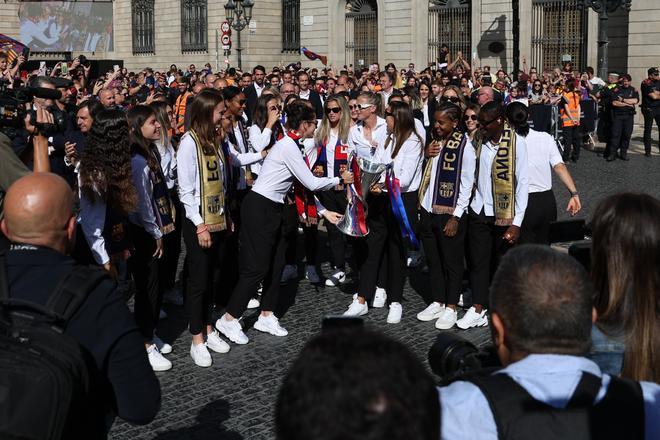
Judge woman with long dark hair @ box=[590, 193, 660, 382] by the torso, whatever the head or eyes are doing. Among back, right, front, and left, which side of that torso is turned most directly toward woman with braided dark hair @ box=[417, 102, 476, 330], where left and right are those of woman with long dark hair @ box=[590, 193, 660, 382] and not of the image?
front

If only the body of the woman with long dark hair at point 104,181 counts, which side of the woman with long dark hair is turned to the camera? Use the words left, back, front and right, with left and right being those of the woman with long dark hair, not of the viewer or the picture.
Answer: back

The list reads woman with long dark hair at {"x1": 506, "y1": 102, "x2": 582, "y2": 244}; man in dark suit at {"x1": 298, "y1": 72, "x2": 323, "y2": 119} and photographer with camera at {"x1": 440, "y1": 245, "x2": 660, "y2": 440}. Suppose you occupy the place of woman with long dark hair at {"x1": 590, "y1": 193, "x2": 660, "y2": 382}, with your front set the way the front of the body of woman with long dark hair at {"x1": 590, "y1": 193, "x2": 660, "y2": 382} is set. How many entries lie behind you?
1

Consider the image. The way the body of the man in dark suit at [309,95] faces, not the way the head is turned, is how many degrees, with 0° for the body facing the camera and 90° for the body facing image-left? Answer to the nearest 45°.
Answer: approximately 0°

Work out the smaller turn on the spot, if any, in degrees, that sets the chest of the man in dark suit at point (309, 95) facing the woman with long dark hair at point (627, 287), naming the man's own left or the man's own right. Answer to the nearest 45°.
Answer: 0° — they already face them

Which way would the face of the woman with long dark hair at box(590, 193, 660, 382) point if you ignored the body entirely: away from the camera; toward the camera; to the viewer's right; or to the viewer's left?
away from the camera

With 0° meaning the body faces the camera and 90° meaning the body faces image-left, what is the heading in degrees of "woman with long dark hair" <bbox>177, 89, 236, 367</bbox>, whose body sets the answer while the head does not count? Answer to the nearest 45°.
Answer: approximately 315°

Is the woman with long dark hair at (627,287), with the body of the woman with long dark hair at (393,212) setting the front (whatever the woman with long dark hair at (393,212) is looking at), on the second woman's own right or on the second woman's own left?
on the second woman's own left

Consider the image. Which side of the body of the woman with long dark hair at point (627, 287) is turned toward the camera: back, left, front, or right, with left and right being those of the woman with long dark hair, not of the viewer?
back

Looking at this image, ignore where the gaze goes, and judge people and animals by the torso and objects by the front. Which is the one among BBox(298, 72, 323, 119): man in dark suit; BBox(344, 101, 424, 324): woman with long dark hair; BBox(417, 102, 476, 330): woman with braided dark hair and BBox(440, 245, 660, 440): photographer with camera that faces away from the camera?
the photographer with camera
